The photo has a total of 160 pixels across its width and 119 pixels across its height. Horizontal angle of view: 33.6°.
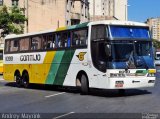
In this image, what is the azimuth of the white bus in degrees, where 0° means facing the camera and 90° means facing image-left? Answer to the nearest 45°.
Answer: approximately 315°
